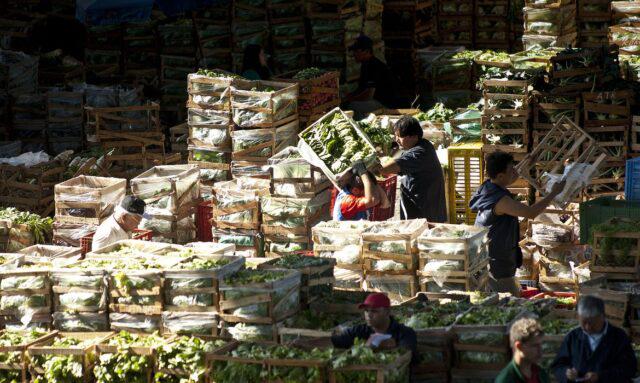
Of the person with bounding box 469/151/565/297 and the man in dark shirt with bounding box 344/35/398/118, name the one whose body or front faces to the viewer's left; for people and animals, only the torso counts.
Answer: the man in dark shirt

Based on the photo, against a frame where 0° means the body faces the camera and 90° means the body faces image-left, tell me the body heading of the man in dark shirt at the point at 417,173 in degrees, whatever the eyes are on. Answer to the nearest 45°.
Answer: approximately 90°

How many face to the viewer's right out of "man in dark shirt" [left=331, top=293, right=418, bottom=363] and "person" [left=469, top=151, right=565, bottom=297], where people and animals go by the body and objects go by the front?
1

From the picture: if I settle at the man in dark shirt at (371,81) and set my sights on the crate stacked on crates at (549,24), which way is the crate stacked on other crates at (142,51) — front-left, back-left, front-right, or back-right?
back-left

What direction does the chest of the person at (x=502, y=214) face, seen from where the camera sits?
to the viewer's right

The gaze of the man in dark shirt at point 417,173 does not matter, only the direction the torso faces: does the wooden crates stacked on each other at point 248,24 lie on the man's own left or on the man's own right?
on the man's own right

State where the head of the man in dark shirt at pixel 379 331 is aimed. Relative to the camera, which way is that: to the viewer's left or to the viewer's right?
to the viewer's left

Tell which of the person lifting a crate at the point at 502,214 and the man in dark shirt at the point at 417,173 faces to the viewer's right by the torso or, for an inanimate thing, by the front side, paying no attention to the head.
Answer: the person lifting a crate

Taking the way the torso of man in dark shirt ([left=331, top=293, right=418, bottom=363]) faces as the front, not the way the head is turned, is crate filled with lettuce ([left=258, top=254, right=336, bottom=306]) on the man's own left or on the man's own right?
on the man's own right
